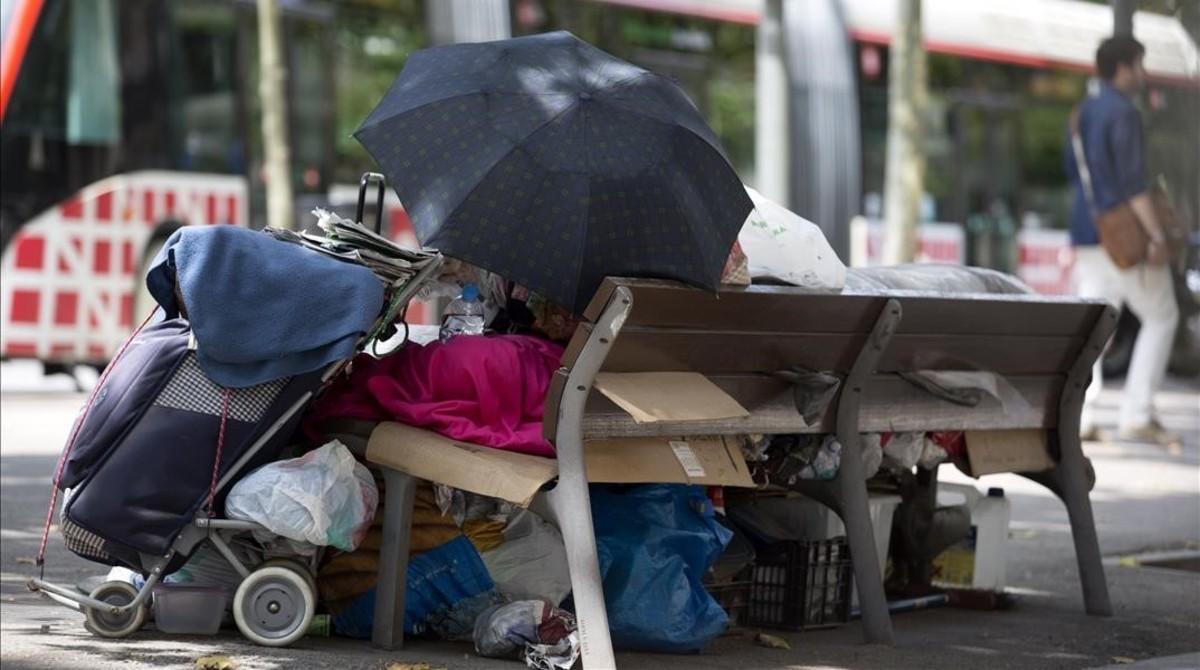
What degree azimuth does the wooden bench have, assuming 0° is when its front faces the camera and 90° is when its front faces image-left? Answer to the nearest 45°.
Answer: approximately 135°

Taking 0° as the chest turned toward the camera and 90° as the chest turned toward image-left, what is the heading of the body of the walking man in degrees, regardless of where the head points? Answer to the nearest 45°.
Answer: approximately 270°

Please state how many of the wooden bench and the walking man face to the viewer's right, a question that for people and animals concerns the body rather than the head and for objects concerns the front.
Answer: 1

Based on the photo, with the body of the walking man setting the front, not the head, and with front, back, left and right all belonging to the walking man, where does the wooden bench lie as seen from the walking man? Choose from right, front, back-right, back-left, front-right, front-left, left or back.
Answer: right

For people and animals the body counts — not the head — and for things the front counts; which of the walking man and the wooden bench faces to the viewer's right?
the walking man

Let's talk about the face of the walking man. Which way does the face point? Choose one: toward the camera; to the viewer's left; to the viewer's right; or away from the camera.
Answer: to the viewer's right

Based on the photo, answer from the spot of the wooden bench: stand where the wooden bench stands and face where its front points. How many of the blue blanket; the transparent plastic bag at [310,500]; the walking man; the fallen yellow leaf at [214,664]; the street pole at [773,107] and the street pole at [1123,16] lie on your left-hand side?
3
